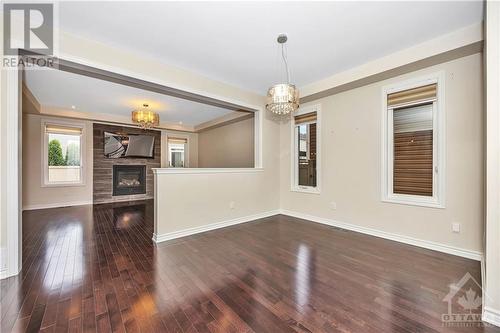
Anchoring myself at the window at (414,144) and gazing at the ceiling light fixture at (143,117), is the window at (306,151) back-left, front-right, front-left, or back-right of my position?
front-right

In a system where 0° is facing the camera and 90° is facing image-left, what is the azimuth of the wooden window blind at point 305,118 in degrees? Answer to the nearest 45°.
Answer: approximately 45°

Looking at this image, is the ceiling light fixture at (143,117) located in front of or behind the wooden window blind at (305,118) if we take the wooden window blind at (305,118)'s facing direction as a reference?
in front

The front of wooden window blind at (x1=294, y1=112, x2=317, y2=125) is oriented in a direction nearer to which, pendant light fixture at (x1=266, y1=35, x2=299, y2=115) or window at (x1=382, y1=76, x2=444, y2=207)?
the pendant light fixture

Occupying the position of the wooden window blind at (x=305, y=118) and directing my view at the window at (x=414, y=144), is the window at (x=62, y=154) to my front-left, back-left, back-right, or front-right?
back-right

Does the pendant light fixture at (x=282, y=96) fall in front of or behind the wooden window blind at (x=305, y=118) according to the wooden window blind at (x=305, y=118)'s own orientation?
in front

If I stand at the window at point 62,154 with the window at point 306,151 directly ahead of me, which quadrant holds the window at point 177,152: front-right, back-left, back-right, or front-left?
front-left

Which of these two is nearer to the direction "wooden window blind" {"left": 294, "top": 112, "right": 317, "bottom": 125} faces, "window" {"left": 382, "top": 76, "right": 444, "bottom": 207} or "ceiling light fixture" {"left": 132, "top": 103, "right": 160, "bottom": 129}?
the ceiling light fixture

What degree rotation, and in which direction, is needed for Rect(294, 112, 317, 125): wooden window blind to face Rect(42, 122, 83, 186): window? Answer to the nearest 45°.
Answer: approximately 45° to its right

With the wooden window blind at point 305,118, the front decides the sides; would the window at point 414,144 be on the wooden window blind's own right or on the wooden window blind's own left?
on the wooden window blind's own left

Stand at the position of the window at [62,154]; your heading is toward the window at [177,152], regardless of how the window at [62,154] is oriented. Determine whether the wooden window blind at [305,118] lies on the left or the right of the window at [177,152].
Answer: right
